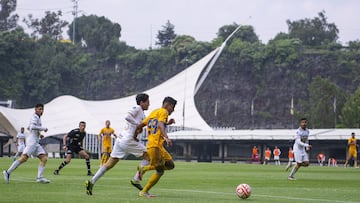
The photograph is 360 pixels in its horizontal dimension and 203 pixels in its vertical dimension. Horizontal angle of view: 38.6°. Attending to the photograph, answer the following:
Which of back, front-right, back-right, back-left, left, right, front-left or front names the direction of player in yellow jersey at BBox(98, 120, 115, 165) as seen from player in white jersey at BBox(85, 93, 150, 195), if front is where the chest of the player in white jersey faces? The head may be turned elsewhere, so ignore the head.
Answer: left

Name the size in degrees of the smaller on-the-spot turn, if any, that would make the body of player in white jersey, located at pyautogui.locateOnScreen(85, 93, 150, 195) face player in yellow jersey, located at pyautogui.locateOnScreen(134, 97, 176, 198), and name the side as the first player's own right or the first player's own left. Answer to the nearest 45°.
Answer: approximately 45° to the first player's own right

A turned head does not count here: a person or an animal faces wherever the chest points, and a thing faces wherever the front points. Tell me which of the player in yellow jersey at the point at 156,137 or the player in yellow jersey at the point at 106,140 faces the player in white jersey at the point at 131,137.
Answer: the player in yellow jersey at the point at 106,140

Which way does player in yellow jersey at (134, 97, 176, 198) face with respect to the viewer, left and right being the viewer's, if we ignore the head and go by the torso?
facing away from the viewer and to the right of the viewer

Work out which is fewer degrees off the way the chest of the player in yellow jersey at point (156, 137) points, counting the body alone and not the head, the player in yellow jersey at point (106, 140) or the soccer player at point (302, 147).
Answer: the soccer player

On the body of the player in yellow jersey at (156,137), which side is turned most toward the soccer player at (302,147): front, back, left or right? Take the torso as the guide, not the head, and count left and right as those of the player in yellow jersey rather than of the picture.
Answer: front

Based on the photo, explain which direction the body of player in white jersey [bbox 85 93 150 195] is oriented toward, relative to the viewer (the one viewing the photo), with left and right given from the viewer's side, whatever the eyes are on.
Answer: facing to the right of the viewer

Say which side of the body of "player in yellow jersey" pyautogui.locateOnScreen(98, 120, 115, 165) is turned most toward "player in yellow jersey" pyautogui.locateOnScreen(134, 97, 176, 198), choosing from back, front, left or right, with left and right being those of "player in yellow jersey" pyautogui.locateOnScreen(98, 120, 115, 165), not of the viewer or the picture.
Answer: front

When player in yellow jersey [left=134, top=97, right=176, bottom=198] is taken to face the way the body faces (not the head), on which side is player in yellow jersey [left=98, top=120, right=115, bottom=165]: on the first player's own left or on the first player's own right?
on the first player's own left
